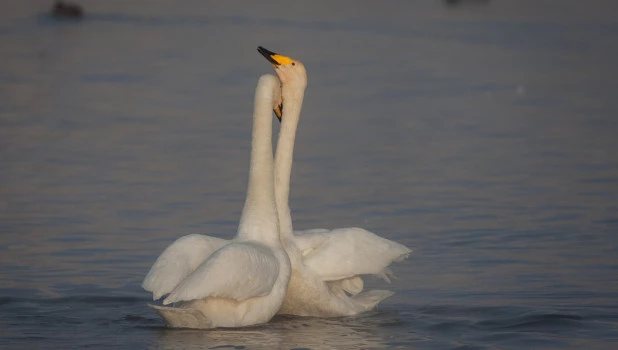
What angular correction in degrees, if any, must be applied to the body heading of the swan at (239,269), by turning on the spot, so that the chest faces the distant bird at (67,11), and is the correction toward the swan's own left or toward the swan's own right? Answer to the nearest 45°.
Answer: approximately 45° to the swan's own left

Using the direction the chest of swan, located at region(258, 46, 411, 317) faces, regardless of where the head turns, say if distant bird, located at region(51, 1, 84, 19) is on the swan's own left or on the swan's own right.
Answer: on the swan's own right

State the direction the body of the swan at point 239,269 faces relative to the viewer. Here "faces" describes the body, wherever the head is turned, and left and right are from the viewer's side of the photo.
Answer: facing away from the viewer and to the right of the viewer

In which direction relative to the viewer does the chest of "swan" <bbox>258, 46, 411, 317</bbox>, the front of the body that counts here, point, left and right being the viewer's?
facing to the left of the viewer

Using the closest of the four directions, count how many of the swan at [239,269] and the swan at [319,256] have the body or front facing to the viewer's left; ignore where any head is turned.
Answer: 1
